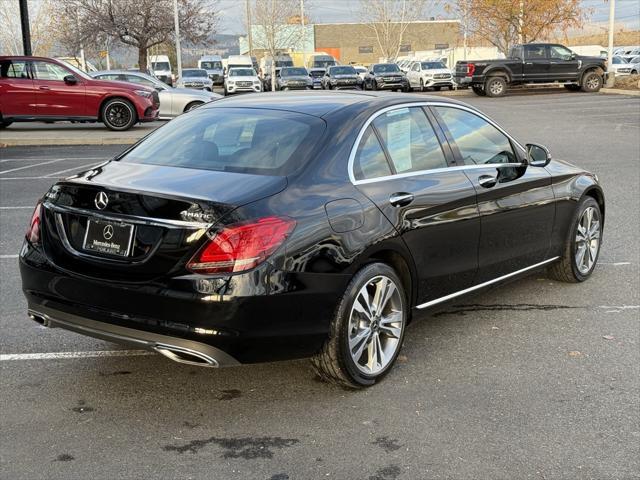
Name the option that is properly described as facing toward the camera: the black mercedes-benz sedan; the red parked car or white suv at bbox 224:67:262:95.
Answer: the white suv

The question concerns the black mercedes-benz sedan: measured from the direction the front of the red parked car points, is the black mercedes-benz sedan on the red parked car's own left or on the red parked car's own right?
on the red parked car's own right

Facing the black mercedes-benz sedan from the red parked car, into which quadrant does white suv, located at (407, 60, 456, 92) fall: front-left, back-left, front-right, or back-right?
back-left

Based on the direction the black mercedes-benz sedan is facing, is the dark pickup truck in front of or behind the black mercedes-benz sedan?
in front

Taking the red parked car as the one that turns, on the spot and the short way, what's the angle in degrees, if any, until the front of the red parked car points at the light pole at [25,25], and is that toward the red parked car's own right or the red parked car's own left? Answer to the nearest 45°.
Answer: approximately 90° to the red parked car's own left

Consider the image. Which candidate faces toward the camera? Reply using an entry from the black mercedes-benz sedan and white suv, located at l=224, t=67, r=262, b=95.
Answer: the white suv

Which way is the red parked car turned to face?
to the viewer's right

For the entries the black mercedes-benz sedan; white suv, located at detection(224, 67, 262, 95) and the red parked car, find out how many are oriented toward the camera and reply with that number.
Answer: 1

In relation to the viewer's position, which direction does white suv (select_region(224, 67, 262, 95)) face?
facing the viewer

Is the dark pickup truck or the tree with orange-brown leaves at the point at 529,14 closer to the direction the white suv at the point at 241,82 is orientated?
the dark pickup truck

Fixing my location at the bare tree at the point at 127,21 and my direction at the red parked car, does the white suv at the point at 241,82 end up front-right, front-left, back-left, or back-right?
front-left

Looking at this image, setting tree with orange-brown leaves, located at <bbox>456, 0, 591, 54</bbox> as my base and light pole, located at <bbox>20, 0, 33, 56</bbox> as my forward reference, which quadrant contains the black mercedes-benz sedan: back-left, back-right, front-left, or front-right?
front-left

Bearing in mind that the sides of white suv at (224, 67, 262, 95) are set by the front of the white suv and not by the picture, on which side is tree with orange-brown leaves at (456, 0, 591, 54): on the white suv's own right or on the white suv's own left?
on the white suv's own left

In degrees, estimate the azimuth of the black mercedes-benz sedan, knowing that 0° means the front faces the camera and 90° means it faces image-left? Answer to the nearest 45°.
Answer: approximately 225°

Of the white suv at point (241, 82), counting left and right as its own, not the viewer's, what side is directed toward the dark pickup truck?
left

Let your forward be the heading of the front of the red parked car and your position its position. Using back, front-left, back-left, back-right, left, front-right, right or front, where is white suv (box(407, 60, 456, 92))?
front-left
